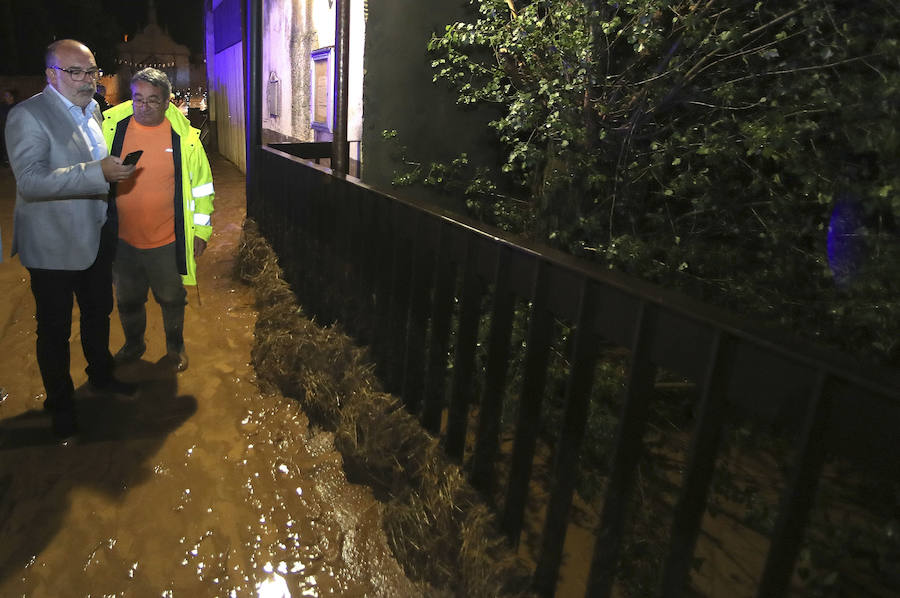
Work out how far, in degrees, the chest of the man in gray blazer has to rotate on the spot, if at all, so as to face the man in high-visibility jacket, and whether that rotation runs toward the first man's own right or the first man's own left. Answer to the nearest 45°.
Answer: approximately 90° to the first man's own left

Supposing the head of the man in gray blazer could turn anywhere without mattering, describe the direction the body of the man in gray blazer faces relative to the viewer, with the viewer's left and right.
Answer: facing the viewer and to the right of the viewer

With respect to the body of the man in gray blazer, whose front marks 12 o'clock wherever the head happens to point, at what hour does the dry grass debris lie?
The dry grass debris is roughly at 12 o'clock from the man in gray blazer.

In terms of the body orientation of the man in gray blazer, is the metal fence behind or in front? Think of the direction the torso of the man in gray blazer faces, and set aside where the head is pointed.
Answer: in front
